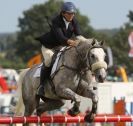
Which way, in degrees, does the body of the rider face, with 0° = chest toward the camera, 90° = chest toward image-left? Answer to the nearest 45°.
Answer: approximately 315°
